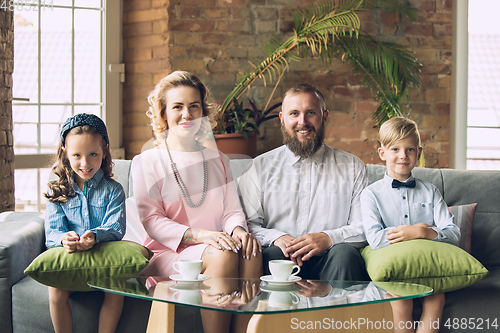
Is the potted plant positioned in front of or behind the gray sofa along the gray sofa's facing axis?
behind

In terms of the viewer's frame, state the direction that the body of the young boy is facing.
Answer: toward the camera

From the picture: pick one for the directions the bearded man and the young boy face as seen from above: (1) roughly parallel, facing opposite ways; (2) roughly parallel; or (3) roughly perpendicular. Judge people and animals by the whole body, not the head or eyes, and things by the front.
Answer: roughly parallel

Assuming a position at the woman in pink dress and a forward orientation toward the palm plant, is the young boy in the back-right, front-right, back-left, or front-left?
front-right

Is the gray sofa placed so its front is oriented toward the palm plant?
no

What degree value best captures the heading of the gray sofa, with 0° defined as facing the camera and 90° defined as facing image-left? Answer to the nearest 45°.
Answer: approximately 0°

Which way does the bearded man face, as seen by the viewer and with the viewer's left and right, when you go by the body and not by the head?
facing the viewer

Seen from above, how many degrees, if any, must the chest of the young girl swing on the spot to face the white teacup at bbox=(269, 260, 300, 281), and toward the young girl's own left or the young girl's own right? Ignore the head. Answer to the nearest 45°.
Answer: approximately 45° to the young girl's own left

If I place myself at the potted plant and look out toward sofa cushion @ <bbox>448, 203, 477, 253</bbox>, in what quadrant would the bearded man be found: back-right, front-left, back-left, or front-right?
front-right

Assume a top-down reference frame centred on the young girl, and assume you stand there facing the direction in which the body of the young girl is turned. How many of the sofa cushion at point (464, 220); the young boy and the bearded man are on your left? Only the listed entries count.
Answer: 3

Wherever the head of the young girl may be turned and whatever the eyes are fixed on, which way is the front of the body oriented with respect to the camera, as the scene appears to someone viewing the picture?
toward the camera

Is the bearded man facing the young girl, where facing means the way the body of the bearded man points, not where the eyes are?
no

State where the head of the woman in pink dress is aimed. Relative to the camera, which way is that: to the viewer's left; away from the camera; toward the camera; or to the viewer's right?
toward the camera
